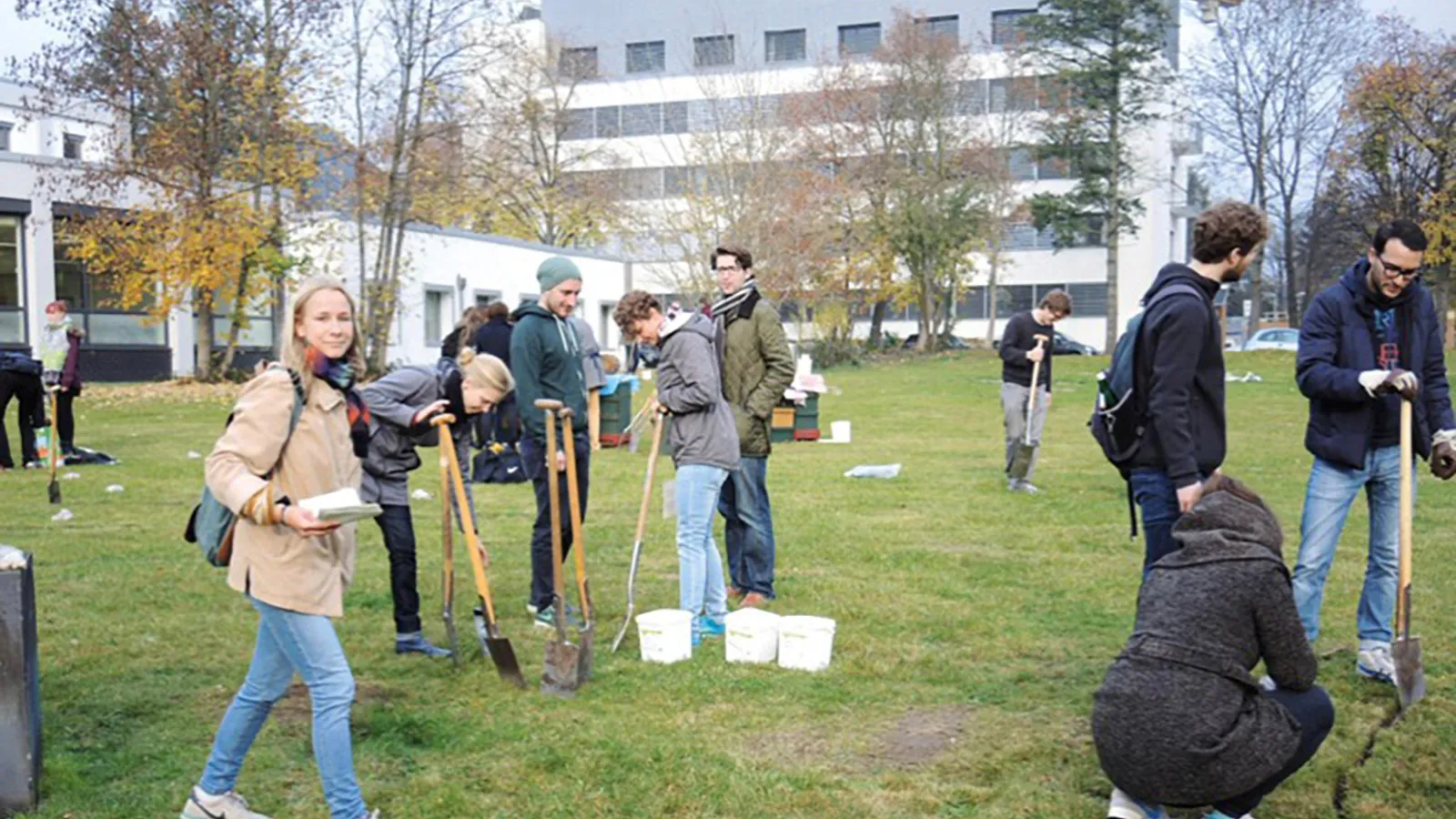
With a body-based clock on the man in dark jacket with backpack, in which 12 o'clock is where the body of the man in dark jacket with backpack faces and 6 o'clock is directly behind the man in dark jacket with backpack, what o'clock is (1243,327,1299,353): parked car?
The parked car is roughly at 9 o'clock from the man in dark jacket with backpack.

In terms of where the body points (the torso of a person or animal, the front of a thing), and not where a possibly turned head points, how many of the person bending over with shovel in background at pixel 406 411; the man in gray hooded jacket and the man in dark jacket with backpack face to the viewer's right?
2

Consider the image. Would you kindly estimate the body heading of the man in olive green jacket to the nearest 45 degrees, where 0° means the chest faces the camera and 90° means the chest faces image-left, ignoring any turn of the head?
approximately 45°

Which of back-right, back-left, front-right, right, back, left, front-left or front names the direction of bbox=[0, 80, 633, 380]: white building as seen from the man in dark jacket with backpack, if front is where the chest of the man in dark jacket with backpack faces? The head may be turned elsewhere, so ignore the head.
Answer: back-left

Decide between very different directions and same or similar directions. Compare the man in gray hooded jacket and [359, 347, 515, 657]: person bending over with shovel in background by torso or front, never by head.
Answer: very different directions

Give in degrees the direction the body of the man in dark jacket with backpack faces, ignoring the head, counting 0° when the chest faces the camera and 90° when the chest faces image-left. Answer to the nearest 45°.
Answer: approximately 270°

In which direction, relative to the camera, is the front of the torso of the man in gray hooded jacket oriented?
to the viewer's left

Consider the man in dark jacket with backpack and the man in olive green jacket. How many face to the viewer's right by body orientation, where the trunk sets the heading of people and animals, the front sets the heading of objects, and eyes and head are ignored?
1

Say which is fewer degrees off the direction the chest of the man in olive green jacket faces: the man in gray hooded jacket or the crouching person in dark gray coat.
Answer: the man in gray hooded jacket

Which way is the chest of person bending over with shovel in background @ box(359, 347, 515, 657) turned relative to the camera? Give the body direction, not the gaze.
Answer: to the viewer's right

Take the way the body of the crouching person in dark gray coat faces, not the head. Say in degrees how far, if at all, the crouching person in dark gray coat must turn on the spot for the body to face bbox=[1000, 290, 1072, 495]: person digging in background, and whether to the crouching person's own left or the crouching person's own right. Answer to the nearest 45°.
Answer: approximately 45° to the crouching person's own left

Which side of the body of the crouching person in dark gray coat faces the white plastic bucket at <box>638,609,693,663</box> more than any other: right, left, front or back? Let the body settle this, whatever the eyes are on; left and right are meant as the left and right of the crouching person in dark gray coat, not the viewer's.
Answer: left
